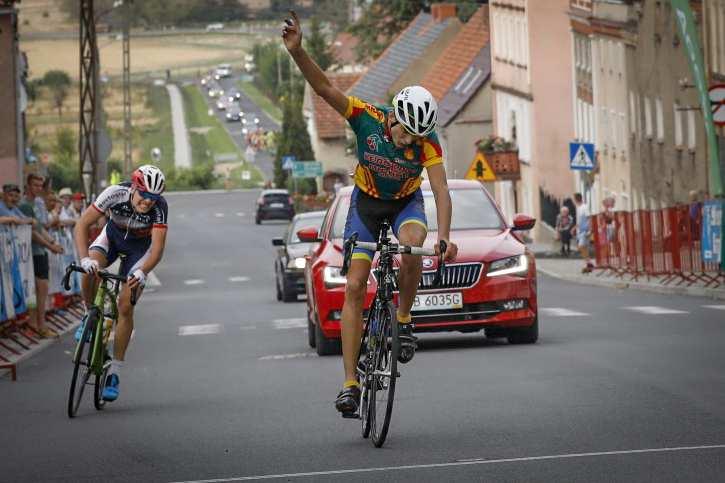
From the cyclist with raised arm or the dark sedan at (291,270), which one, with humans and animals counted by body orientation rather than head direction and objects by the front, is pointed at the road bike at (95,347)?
the dark sedan

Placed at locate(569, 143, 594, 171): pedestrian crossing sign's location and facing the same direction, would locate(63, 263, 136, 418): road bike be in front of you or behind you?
in front

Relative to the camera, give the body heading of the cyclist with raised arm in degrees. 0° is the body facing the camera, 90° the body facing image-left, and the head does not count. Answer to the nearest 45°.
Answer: approximately 0°

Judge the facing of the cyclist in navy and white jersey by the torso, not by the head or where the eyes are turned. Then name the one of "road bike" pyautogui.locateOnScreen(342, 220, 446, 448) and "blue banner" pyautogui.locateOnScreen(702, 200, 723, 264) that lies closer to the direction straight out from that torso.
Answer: the road bike

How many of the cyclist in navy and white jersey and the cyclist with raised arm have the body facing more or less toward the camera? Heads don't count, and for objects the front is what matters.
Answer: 2

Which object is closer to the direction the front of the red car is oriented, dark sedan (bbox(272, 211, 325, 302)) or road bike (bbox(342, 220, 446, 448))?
the road bike
